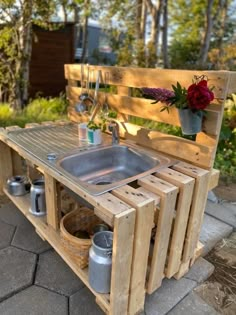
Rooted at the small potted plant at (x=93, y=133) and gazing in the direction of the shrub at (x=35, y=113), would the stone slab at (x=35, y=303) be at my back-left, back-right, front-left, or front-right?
back-left

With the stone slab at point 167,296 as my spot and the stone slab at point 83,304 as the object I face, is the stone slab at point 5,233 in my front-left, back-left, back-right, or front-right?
front-right

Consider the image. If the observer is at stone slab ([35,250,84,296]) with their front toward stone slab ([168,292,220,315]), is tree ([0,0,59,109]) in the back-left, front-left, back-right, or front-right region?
back-left

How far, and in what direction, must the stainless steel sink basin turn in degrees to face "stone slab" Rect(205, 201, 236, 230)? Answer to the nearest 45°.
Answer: approximately 135° to its left

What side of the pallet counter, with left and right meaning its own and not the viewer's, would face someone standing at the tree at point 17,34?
right

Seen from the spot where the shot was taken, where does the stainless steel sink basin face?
facing the viewer and to the left of the viewer

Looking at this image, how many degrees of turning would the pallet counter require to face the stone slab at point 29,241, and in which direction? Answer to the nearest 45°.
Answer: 0° — it already faces it
